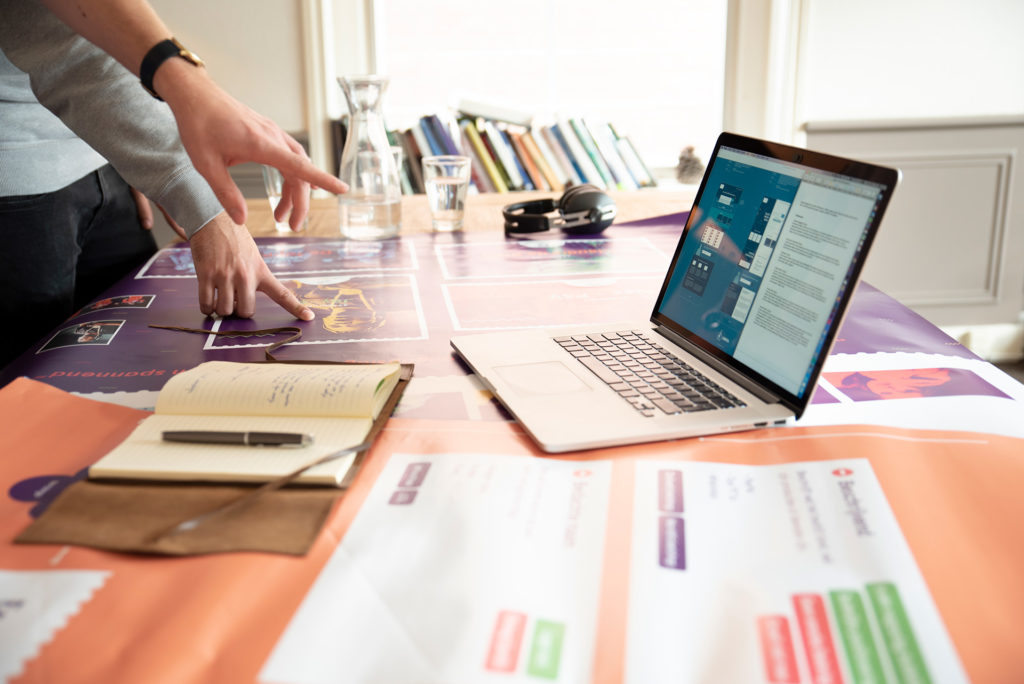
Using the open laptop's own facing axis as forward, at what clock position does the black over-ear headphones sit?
The black over-ear headphones is roughly at 4 o'clock from the open laptop.

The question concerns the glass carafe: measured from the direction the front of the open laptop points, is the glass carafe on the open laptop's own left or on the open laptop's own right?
on the open laptop's own right

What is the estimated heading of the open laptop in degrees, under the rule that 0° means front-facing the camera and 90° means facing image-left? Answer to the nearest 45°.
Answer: approximately 45°

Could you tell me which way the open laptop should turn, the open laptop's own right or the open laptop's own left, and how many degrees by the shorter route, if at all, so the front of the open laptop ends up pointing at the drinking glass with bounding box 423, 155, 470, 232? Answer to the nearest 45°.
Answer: approximately 90° to the open laptop's own right
